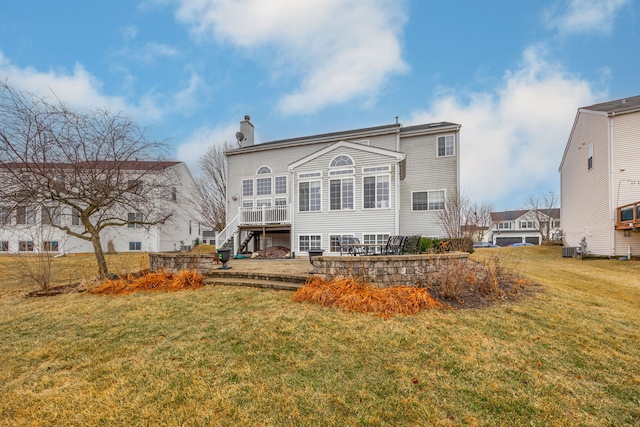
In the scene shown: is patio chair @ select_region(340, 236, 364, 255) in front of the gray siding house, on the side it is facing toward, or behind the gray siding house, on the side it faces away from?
behind

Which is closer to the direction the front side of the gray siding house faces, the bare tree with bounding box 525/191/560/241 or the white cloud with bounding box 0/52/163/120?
the bare tree

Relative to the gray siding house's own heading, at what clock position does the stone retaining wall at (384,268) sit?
The stone retaining wall is roughly at 6 o'clock from the gray siding house.

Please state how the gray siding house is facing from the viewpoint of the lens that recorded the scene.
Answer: facing away from the viewer

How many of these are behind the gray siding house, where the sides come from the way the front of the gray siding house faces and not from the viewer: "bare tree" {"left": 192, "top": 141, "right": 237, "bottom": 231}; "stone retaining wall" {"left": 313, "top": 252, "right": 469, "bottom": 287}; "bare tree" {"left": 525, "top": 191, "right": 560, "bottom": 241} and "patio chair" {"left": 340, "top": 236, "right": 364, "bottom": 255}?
2
